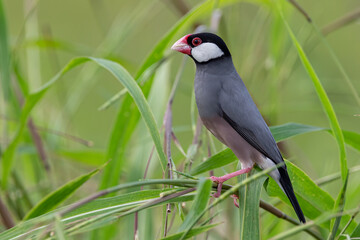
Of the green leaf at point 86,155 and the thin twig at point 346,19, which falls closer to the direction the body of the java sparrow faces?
the green leaf

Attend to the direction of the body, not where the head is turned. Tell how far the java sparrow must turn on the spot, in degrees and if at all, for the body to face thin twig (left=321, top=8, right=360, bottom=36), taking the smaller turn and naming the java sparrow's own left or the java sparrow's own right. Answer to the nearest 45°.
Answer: approximately 135° to the java sparrow's own right

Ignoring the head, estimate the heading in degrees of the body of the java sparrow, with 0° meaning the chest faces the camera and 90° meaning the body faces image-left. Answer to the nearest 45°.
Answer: approximately 90°

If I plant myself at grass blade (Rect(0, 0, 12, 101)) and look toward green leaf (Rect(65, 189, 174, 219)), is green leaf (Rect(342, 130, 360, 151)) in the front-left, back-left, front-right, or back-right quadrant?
front-left
